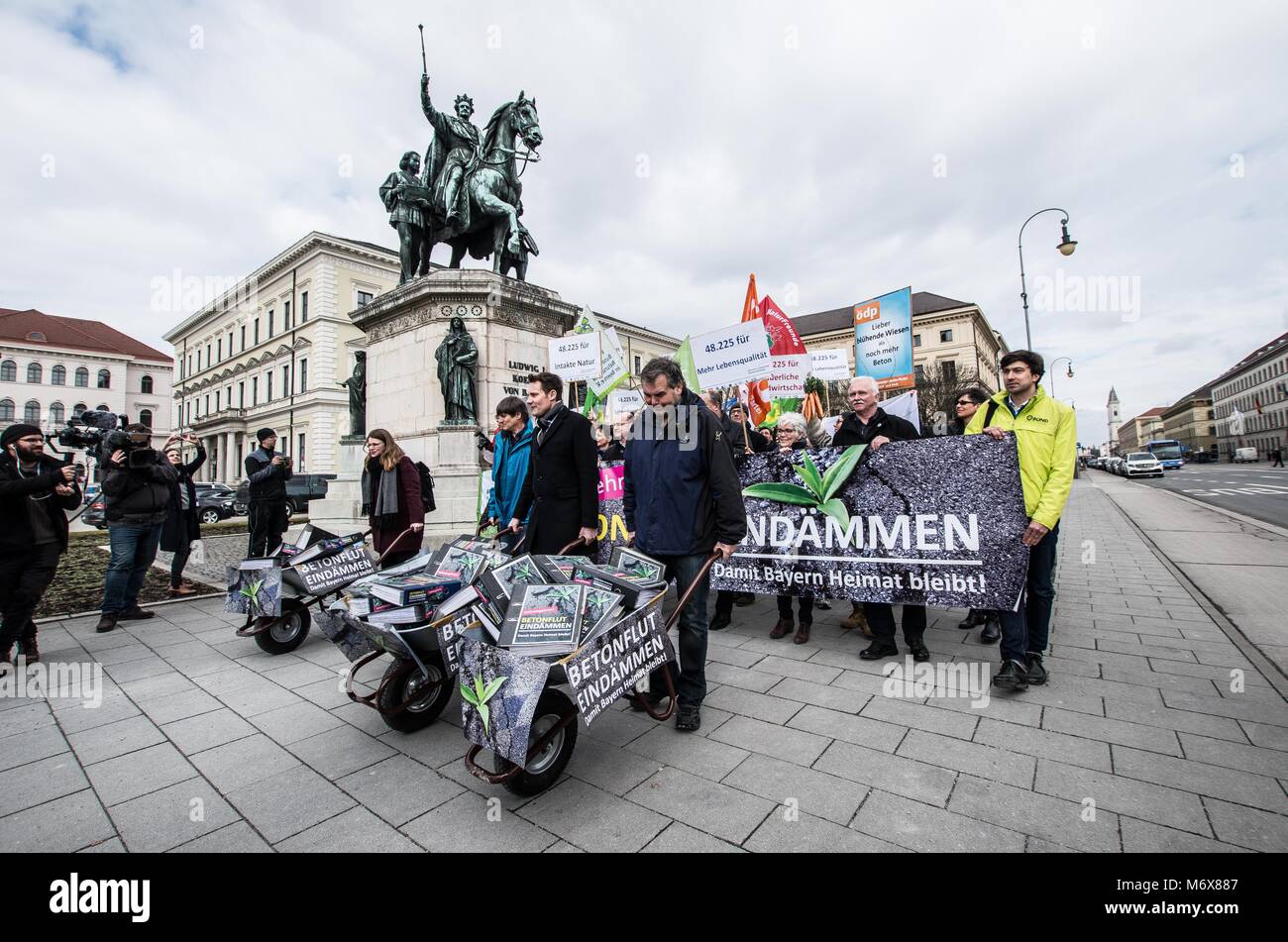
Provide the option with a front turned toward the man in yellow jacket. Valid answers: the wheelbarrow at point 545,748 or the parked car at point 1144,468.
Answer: the parked car

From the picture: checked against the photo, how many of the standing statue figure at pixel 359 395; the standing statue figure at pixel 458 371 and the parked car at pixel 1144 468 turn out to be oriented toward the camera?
2

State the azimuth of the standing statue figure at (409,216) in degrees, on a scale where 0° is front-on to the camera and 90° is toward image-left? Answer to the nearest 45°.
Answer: approximately 315°

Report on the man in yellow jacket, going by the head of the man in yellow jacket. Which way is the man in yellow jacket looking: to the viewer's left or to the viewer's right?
to the viewer's left

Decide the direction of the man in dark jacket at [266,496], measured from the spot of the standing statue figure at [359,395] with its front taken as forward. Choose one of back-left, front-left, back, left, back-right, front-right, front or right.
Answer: left

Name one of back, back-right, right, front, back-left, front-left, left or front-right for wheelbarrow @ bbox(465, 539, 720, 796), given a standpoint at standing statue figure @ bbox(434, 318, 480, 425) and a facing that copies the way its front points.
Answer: front

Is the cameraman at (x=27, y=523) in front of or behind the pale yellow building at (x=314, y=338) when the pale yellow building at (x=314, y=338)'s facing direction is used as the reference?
in front

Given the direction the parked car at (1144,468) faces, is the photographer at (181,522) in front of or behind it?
in front

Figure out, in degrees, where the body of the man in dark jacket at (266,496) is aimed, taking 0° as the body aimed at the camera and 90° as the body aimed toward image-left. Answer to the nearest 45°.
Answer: approximately 315°

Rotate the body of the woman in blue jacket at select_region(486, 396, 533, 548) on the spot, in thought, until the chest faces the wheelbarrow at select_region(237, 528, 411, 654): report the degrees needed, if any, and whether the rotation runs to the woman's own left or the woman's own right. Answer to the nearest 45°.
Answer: approximately 45° to the woman's own right

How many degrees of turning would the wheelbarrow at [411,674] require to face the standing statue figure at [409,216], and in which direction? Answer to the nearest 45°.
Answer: approximately 135° to its right

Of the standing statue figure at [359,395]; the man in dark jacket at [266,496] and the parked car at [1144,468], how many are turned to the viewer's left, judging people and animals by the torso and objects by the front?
1

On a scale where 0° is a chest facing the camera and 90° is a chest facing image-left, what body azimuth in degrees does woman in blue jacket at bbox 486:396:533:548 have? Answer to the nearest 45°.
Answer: approximately 45°

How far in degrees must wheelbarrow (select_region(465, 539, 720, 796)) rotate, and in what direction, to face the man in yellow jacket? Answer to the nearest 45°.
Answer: approximately 135° to its left
